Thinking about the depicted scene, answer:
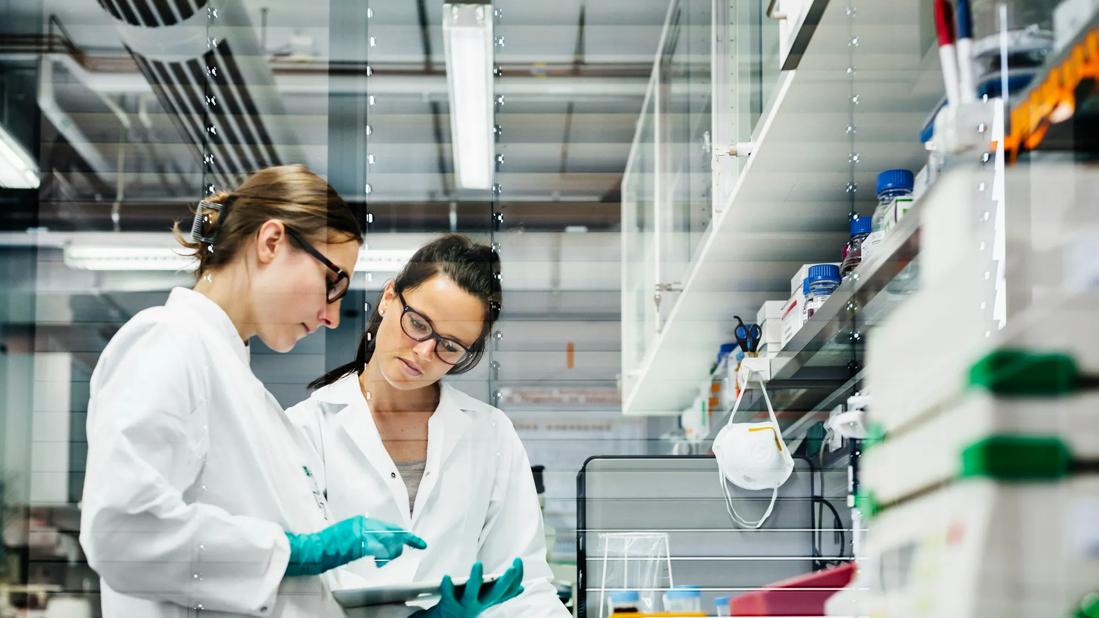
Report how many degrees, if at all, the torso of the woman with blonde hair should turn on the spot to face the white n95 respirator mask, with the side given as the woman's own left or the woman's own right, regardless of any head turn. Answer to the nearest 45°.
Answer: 0° — they already face it

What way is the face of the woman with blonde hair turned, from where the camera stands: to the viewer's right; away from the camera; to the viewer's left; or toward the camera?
to the viewer's right

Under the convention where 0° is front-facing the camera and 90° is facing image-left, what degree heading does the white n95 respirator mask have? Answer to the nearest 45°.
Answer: approximately 0°

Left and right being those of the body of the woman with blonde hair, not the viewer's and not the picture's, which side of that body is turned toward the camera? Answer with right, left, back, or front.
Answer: right

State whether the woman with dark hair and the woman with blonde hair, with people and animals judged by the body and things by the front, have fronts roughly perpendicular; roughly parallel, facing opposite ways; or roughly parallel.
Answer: roughly perpendicular

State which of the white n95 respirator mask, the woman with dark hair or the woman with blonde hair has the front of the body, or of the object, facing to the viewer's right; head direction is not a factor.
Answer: the woman with blonde hair

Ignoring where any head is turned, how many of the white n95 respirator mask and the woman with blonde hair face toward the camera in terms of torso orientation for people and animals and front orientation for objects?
1

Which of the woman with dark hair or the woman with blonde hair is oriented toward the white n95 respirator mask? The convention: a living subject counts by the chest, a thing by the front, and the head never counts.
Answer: the woman with blonde hair

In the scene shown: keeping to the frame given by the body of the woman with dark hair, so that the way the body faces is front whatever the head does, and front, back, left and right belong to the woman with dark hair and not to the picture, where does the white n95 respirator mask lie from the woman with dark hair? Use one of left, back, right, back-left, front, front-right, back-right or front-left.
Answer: left

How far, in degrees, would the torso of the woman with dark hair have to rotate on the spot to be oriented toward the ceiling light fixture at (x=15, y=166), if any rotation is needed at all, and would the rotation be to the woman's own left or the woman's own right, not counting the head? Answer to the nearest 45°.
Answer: approximately 90° to the woman's own right
